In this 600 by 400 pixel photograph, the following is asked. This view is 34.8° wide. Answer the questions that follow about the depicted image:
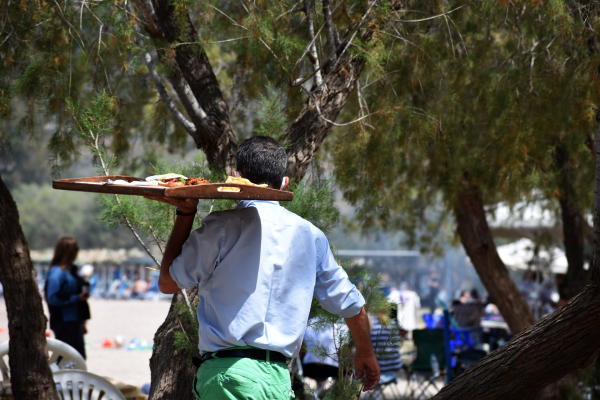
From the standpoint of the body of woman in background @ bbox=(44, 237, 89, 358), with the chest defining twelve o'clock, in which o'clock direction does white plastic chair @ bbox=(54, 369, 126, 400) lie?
The white plastic chair is roughly at 3 o'clock from the woman in background.

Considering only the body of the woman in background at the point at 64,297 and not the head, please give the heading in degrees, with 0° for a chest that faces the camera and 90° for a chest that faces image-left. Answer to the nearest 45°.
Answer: approximately 270°

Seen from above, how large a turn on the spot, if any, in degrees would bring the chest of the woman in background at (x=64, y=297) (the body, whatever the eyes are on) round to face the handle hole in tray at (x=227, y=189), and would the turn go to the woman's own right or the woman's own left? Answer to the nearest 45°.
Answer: approximately 90° to the woman's own right

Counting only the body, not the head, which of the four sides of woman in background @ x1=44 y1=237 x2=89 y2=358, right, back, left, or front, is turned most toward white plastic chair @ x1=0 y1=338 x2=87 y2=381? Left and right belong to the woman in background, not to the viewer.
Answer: right

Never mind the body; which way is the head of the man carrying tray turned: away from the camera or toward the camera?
away from the camera

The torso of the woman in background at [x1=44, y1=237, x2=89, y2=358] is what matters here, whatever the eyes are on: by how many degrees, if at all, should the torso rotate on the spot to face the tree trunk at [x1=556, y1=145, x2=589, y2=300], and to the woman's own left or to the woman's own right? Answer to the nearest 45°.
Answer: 0° — they already face it

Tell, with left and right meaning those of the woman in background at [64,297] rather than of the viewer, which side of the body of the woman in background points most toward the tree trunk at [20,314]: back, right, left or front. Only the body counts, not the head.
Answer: right

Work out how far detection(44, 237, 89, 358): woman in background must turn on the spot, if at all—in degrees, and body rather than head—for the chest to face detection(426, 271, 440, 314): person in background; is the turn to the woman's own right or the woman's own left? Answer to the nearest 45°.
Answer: approximately 45° to the woman's own left
